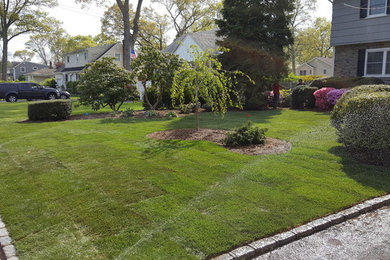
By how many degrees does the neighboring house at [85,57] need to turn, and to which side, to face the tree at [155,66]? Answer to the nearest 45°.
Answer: approximately 45° to its left

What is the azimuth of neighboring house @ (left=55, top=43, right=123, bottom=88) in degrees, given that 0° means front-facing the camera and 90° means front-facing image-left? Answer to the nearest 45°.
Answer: approximately 45°

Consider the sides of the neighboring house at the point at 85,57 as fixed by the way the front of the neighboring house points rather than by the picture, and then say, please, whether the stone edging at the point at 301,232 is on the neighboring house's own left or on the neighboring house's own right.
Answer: on the neighboring house's own left

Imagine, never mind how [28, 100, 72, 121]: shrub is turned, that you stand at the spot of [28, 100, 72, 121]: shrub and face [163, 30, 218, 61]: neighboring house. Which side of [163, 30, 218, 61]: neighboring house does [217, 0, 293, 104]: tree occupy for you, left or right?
right

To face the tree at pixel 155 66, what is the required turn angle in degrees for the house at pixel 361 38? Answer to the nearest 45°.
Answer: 0° — it already faces it

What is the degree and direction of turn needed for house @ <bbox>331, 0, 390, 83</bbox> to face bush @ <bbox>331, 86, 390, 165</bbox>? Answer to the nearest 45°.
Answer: approximately 45° to its left

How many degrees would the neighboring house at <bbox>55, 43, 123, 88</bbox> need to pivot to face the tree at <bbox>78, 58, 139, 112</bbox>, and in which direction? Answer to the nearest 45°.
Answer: approximately 45° to its left

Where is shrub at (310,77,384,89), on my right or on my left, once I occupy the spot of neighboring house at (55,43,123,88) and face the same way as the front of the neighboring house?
on my left
